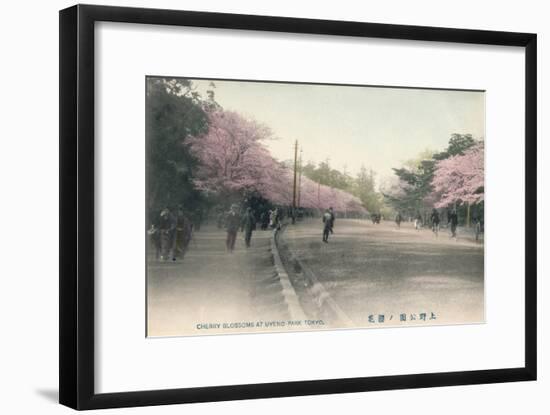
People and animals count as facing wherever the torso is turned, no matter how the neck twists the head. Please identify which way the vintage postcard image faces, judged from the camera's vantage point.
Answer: facing the viewer and to the right of the viewer
